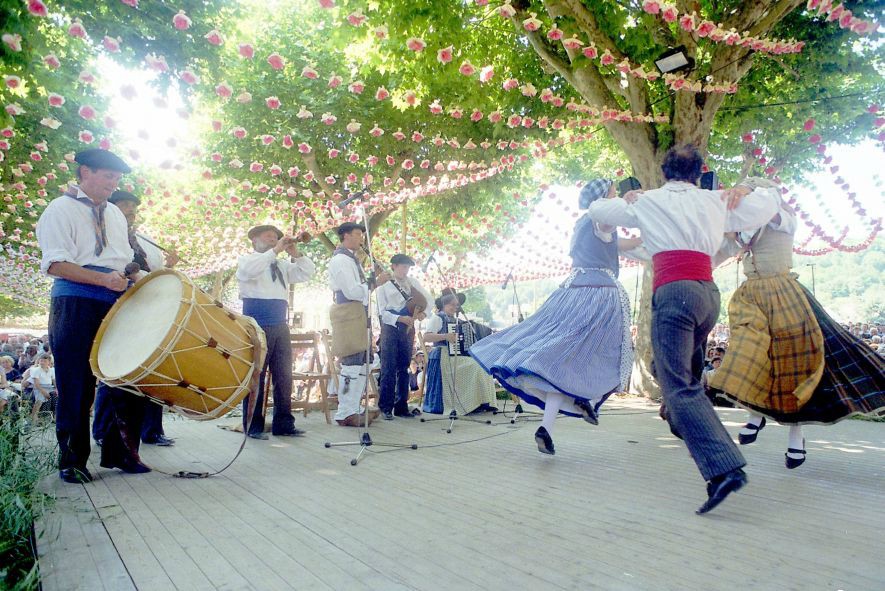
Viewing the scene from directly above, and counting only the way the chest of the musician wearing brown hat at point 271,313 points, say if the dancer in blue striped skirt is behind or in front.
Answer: in front

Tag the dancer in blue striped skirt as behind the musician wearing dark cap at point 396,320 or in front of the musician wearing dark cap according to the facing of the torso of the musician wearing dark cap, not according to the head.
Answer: in front

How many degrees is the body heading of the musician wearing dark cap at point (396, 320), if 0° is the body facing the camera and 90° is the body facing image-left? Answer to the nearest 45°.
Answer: approximately 315°

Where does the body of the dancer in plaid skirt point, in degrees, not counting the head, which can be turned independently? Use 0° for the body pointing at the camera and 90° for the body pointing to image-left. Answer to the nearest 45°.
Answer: approximately 45°

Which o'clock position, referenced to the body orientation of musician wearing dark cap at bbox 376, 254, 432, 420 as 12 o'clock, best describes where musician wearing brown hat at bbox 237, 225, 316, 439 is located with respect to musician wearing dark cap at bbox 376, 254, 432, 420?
musician wearing brown hat at bbox 237, 225, 316, 439 is roughly at 3 o'clock from musician wearing dark cap at bbox 376, 254, 432, 420.

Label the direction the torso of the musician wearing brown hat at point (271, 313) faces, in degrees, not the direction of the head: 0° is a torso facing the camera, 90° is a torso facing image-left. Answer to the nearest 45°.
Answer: approximately 315°

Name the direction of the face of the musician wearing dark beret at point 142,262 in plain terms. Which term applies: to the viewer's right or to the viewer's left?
to the viewer's right

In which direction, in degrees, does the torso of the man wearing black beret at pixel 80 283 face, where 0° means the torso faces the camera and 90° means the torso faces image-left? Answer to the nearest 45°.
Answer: approximately 315°

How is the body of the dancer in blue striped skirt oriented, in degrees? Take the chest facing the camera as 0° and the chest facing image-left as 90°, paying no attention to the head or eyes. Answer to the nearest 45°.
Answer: approximately 225°

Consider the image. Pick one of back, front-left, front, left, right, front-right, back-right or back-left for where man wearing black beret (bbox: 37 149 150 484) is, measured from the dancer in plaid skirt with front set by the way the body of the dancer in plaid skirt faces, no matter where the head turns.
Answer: front

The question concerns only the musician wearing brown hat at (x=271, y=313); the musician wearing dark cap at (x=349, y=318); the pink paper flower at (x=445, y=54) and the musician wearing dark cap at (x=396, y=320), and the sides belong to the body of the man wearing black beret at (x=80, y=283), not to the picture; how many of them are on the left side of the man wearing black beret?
4

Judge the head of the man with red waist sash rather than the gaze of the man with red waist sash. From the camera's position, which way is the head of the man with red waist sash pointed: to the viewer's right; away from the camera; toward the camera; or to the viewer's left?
away from the camera
